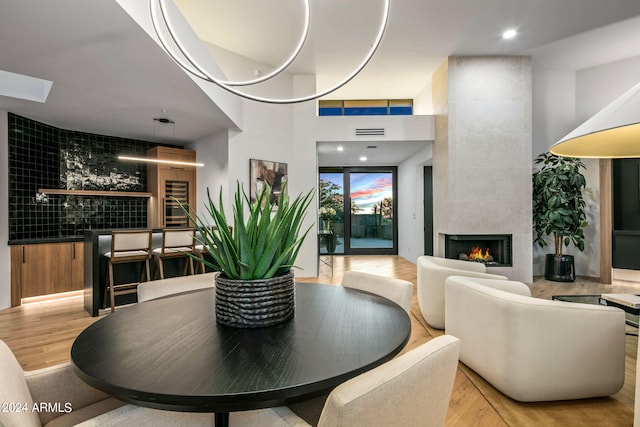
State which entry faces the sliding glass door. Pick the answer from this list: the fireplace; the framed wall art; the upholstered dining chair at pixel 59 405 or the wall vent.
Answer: the upholstered dining chair

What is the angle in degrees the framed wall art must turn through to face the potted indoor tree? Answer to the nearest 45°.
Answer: approximately 45° to its left

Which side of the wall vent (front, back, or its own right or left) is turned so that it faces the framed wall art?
right

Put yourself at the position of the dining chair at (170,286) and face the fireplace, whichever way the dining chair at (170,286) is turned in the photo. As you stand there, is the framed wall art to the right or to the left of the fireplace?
left

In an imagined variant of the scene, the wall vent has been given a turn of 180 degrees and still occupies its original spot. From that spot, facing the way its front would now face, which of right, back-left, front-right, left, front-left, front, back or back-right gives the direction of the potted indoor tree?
right

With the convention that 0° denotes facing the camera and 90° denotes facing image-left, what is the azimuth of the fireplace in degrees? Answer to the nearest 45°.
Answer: approximately 0°

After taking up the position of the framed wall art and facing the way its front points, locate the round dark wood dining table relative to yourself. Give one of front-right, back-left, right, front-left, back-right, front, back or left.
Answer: front-right

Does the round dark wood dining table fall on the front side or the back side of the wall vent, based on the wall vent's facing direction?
on the front side

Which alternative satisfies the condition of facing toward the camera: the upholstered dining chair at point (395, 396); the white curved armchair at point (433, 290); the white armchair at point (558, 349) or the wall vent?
the wall vent

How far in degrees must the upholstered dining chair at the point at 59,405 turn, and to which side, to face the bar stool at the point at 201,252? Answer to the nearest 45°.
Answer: approximately 45° to its left
